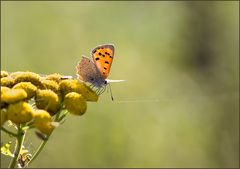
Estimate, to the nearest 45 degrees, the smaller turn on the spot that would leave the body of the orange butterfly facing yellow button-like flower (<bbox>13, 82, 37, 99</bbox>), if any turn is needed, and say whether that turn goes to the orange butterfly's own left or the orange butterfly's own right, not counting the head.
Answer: approximately 135° to the orange butterfly's own right

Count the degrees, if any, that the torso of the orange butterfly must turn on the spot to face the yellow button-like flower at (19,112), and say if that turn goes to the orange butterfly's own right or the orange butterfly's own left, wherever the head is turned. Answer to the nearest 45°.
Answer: approximately 135° to the orange butterfly's own right

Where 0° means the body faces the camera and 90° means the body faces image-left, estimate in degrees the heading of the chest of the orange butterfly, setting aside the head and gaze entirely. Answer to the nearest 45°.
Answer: approximately 270°

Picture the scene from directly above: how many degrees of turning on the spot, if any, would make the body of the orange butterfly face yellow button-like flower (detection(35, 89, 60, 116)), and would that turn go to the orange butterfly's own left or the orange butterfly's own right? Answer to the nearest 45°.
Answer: approximately 135° to the orange butterfly's own right
